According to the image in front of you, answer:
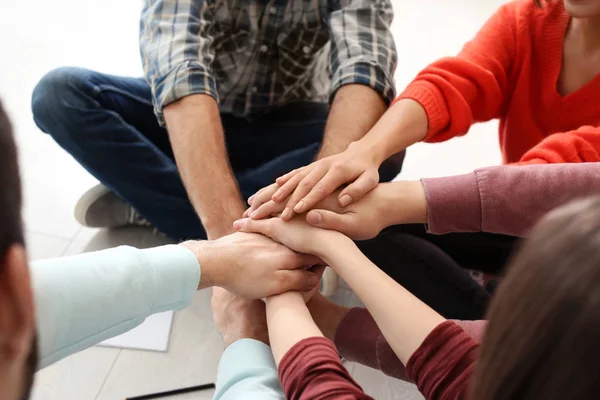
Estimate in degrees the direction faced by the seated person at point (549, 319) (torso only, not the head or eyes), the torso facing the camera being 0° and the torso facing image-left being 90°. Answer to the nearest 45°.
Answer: approximately 135°

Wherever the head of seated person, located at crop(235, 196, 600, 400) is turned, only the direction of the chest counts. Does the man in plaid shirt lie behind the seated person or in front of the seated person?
in front

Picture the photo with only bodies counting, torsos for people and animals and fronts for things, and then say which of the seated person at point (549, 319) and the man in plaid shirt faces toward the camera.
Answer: the man in plaid shirt

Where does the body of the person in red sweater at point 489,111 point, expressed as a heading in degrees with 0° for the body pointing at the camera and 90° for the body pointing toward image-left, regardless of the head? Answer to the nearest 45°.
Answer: approximately 45°

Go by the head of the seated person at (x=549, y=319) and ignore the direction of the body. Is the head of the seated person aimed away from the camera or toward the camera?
away from the camera

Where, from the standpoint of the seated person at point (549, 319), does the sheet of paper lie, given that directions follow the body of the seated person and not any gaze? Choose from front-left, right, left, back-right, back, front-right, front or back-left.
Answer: front

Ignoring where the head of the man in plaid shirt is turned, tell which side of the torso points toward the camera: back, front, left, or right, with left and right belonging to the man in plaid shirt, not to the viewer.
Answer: front

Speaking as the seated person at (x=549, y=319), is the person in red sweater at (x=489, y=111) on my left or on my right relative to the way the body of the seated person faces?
on my right

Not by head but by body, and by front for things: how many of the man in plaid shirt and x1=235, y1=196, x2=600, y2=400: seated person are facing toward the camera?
1

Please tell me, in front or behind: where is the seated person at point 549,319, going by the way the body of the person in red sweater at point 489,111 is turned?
in front

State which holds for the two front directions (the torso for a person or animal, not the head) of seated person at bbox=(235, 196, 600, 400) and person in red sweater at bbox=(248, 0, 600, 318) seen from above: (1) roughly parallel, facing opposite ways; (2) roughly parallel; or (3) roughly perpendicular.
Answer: roughly perpendicular

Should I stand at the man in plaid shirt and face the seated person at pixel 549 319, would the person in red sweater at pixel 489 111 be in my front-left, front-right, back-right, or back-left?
front-left
